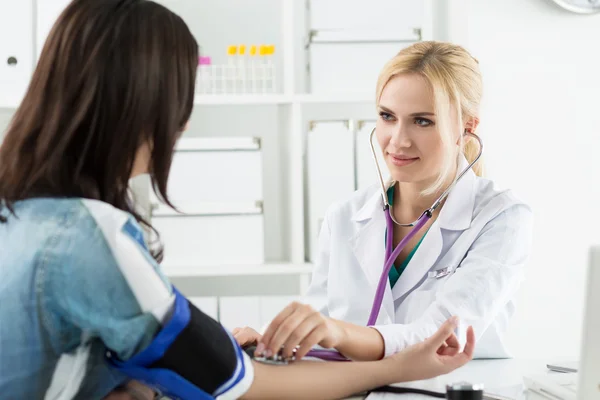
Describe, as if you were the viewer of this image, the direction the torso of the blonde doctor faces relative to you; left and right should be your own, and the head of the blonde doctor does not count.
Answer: facing the viewer and to the left of the viewer

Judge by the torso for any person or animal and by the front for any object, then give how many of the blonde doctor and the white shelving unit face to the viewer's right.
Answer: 0

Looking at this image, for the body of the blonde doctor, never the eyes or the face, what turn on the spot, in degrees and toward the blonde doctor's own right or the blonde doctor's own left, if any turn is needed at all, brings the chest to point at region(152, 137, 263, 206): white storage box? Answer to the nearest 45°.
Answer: approximately 90° to the blonde doctor's own right

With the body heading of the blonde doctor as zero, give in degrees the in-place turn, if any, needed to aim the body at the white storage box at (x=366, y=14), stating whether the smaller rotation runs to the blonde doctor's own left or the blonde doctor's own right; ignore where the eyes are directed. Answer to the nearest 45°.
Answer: approximately 135° to the blonde doctor's own right

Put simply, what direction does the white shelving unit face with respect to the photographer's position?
facing the viewer

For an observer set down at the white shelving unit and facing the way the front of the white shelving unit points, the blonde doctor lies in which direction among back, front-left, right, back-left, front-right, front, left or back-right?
front

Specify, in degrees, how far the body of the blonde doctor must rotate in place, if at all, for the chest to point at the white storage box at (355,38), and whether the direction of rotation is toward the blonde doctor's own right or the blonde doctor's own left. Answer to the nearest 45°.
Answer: approximately 135° to the blonde doctor's own right

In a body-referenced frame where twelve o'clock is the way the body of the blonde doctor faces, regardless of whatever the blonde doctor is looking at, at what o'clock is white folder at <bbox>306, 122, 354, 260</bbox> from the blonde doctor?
The white folder is roughly at 4 o'clock from the blonde doctor.

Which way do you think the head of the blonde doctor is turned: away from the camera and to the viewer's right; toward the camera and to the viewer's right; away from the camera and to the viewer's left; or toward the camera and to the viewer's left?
toward the camera and to the viewer's left
